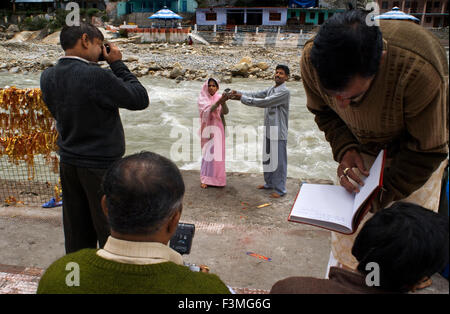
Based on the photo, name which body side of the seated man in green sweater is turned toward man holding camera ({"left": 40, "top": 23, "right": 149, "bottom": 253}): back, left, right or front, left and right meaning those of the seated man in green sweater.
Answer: front

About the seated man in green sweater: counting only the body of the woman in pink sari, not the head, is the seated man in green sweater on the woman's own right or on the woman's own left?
on the woman's own right

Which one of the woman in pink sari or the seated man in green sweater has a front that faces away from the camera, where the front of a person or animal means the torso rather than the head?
the seated man in green sweater

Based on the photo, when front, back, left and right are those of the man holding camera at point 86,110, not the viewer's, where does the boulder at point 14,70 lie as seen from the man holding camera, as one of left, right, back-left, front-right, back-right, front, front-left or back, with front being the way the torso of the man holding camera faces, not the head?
front-left

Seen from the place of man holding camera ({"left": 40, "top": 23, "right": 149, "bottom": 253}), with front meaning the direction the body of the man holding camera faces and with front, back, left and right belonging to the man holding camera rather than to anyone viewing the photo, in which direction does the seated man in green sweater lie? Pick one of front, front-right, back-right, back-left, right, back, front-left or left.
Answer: back-right

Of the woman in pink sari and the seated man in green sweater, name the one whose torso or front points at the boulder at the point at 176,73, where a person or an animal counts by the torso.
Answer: the seated man in green sweater

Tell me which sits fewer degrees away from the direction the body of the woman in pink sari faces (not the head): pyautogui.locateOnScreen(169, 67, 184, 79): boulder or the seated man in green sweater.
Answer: the seated man in green sweater

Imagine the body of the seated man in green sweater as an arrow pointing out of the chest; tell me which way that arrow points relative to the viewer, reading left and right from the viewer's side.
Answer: facing away from the viewer

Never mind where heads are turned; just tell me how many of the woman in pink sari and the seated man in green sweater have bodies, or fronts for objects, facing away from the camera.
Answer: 1

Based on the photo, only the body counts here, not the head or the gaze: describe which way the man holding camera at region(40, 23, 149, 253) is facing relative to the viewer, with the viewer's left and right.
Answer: facing away from the viewer and to the right of the viewer

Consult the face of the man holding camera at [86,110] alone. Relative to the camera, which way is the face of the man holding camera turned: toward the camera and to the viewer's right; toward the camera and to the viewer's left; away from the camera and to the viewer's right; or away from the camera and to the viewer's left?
away from the camera and to the viewer's right

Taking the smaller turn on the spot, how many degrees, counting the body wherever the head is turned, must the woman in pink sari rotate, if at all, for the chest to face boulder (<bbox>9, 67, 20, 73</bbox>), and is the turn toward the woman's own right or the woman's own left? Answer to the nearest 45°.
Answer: approximately 180°

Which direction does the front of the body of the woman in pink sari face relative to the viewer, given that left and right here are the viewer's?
facing the viewer and to the right of the viewer
